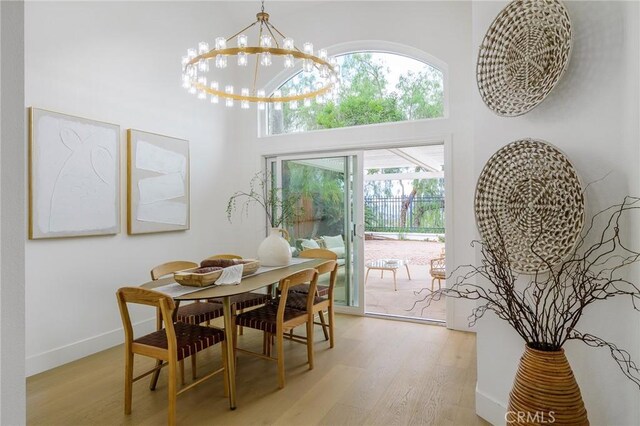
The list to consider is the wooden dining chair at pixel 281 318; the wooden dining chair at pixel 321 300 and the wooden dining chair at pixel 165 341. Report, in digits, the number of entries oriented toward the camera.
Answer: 0

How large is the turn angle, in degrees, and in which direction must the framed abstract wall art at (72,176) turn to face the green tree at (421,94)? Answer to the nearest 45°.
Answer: approximately 45° to its left

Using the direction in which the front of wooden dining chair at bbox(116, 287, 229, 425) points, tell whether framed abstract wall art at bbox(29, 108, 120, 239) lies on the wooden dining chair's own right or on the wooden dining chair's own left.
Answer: on the wooden dining chair's own left

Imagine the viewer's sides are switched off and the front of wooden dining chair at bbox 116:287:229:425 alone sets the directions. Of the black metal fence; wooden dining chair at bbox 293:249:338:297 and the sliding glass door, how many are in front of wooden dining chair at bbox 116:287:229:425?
3

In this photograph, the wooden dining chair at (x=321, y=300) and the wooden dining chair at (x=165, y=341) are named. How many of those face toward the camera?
0

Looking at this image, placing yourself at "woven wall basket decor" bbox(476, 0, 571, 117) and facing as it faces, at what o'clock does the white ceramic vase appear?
The white ceramic vase is roughly at 2 o'clock from the woven wall basket decor.

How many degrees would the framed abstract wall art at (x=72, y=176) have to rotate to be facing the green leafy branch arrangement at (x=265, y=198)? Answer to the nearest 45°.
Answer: approximately 45° to its left

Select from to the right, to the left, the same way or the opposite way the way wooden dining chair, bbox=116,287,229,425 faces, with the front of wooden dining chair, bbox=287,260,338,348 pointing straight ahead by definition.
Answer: to the right

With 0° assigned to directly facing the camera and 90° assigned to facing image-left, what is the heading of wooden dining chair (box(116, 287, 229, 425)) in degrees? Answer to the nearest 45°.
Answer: approximately 225°

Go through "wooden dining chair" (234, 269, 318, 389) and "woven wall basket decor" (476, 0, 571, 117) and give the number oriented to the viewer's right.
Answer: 0

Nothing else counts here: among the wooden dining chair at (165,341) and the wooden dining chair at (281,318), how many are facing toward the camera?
0

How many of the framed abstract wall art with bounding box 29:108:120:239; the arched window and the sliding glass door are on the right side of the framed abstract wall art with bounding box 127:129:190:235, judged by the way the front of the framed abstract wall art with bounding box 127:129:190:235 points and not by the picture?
1

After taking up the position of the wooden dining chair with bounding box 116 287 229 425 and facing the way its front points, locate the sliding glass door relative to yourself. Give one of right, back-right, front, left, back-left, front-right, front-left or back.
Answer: front

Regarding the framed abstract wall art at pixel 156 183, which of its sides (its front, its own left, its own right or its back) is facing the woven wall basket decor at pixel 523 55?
front

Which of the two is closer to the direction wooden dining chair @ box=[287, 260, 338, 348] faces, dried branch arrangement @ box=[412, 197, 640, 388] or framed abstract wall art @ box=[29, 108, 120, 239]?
the framed abstract wall art

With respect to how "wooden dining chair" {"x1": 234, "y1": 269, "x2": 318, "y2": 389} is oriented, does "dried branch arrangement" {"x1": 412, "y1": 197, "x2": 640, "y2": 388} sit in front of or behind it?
behind

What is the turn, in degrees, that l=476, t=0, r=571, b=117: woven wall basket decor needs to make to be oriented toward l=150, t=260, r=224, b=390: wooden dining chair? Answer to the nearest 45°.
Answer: approximately 45° to its right

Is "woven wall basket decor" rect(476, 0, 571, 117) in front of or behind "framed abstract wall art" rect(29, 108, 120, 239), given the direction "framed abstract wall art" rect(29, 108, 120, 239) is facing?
in front
